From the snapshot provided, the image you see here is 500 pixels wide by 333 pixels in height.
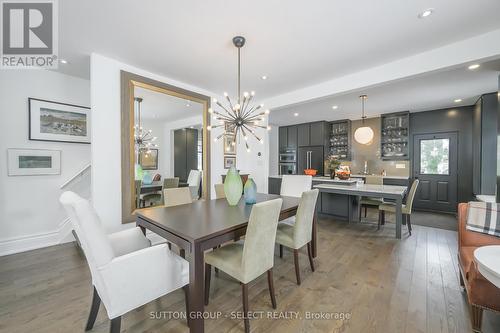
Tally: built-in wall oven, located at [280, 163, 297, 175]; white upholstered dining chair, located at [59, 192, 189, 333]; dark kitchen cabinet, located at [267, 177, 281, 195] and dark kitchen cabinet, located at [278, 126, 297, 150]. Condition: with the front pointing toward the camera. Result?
3

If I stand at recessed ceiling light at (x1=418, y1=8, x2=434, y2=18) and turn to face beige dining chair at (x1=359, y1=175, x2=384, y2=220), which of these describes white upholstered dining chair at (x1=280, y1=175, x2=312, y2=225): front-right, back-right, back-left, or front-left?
front-left

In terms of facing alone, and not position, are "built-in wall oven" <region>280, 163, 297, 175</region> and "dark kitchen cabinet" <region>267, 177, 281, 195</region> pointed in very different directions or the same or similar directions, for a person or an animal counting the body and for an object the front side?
same or similar directions

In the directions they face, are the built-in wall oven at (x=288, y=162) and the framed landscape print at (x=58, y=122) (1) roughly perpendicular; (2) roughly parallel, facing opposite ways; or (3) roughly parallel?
roughly perpendicular

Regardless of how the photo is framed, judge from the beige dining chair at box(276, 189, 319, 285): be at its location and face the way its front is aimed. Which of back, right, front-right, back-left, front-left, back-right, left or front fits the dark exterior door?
right

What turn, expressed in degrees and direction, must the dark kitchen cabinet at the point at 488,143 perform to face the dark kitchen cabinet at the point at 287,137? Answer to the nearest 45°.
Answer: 0° — it already faces it

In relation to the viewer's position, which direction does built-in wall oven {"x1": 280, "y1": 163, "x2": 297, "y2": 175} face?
facing the viewer

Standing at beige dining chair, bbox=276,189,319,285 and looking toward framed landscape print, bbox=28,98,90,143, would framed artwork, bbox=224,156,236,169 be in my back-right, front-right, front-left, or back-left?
front-right

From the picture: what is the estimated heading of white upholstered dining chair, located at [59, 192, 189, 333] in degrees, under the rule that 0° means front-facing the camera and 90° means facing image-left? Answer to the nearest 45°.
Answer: approximately 225°

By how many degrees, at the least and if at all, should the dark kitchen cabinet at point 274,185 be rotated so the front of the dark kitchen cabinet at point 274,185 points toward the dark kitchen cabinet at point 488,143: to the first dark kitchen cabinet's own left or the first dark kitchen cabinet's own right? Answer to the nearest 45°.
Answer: approximately 90° to the first dark kitchen cabinet's own left

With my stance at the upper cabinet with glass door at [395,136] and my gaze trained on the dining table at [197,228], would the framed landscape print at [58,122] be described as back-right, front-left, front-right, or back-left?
front-right

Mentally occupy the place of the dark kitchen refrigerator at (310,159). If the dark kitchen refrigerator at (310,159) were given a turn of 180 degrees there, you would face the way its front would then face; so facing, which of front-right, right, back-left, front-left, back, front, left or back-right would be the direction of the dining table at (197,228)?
back

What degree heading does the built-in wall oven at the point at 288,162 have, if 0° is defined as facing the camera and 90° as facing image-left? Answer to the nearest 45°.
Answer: approximately 0°
